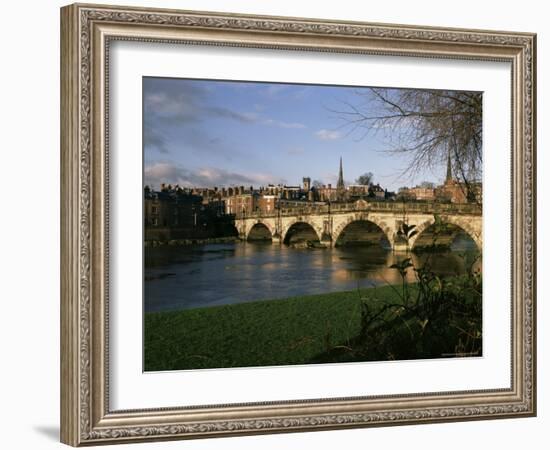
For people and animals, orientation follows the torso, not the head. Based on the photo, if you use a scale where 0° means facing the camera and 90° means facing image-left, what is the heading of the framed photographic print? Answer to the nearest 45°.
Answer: approximately 315°
